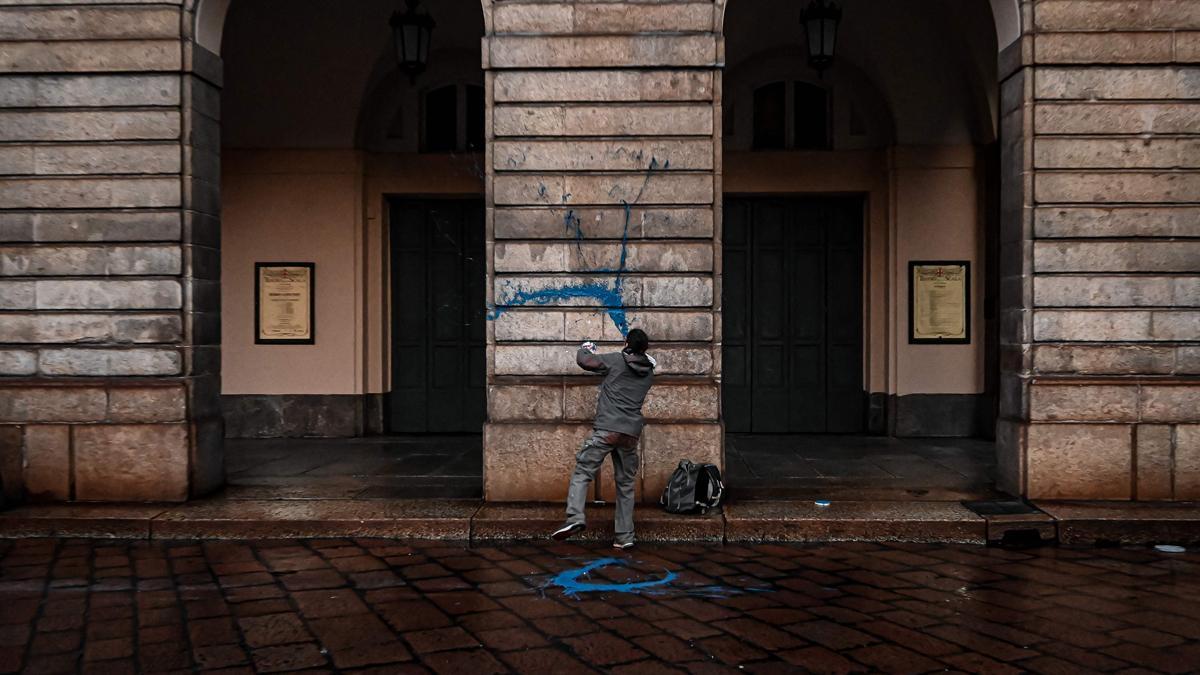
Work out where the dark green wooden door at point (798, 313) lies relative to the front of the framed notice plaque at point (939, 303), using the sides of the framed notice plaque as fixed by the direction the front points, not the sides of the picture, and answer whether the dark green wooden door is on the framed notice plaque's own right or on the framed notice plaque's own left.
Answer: on the framed notice plaque's own right

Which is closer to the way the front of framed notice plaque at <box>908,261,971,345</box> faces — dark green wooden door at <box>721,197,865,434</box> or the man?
the man

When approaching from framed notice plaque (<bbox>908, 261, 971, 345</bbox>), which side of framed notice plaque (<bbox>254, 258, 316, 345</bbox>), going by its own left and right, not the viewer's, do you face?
left

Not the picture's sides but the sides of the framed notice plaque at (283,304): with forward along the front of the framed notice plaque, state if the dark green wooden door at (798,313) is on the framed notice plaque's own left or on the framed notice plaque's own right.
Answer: on the framed notice plaque's own left

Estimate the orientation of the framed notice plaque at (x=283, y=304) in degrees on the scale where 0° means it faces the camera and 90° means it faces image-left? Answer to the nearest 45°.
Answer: approximately 0°
